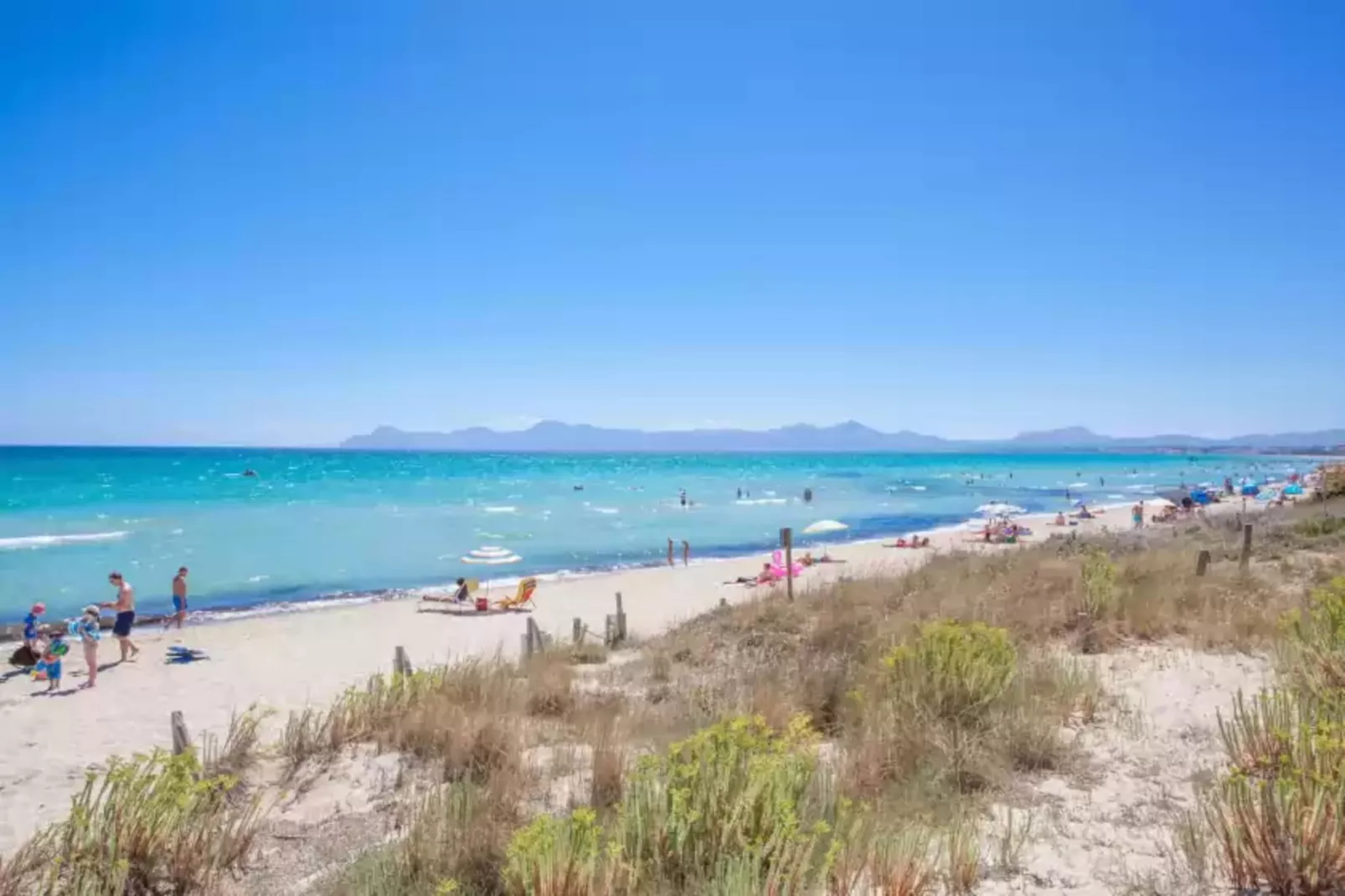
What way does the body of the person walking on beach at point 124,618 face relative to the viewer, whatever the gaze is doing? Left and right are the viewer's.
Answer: facing to the left of the viewer

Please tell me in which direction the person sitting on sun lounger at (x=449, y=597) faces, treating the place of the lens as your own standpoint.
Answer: facing to the left of the viewer

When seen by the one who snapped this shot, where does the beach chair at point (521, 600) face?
facing to the left of the viewer

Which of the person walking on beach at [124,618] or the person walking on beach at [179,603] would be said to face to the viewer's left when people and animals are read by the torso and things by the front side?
the person walking on beach at [124,618]

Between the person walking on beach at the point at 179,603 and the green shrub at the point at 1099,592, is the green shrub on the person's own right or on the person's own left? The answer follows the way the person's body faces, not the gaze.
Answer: on the person's own right

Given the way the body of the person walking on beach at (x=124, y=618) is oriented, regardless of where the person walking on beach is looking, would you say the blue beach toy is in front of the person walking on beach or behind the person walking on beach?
behind

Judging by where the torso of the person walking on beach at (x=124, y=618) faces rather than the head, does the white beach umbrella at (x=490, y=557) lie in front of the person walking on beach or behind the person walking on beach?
behind

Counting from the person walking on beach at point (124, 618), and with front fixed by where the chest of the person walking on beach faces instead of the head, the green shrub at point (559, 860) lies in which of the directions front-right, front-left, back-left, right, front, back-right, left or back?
left
